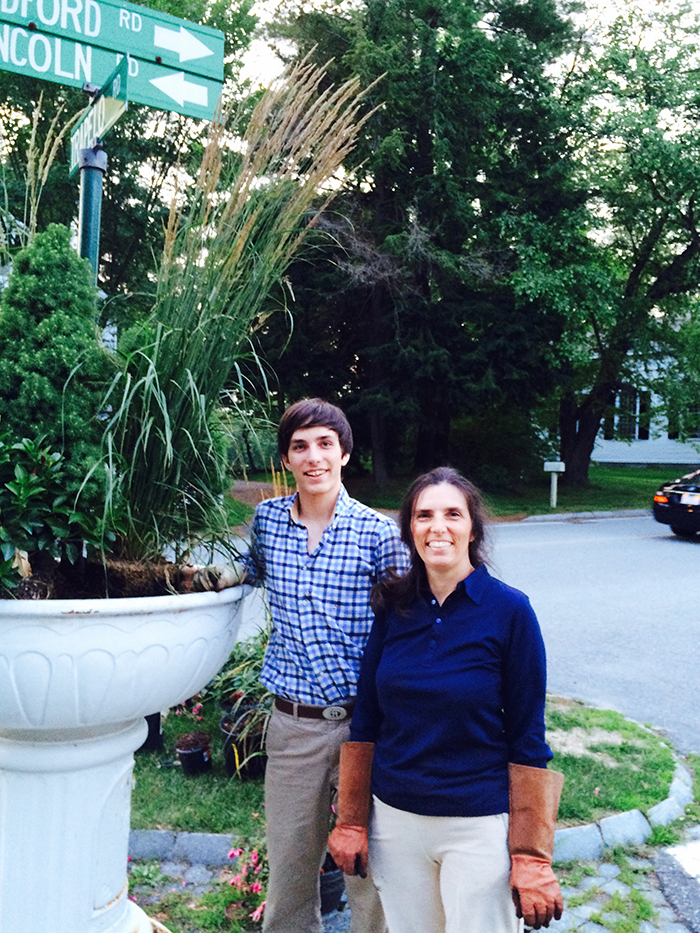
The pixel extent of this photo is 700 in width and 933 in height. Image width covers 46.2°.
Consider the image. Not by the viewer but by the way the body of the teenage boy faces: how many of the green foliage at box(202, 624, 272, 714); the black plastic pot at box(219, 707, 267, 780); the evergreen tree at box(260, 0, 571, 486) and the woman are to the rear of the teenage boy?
3

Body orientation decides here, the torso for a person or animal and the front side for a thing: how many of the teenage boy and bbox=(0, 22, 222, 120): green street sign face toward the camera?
2

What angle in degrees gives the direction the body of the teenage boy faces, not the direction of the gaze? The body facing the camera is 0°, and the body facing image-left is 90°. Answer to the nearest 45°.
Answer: approximately 0°

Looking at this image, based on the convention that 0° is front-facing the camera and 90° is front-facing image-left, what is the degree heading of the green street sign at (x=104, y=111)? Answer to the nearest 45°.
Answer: approximately 45°

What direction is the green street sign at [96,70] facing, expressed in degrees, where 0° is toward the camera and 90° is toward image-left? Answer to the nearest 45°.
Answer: approximately 0°

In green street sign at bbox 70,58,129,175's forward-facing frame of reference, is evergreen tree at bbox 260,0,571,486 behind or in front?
behind
